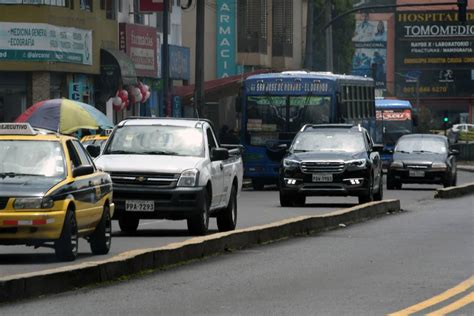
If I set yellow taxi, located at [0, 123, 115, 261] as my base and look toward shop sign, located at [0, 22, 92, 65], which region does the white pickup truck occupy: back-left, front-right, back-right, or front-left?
front-right

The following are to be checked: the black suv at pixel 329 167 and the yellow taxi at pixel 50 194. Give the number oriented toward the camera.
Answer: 2

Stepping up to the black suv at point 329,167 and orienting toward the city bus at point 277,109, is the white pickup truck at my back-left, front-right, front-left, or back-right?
back-left

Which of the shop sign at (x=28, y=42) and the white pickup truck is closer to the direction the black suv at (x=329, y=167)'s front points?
the white pickup truck

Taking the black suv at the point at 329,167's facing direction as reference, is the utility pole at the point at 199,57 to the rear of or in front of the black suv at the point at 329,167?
to the rear

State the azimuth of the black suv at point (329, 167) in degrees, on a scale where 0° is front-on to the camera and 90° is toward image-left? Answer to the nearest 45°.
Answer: approximately 0°

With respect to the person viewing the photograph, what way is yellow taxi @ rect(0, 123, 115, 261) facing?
facing the viewer

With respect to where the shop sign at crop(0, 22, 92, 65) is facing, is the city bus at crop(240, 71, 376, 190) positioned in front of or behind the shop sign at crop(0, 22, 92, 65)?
in front

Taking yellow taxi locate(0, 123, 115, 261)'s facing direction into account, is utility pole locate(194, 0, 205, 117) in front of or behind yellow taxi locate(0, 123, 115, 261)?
behind

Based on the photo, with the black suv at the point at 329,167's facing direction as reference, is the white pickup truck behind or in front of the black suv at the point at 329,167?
in front

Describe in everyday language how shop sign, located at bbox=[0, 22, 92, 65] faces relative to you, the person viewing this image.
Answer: facing the viewer and to the right of the viewer
